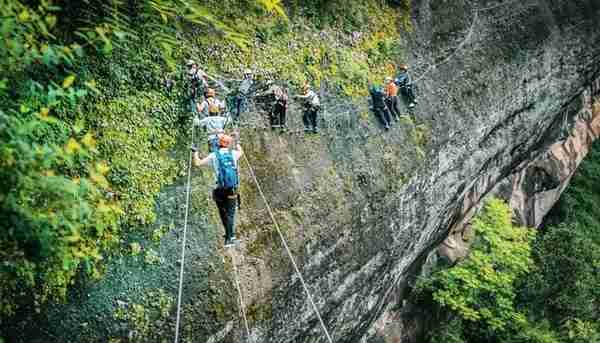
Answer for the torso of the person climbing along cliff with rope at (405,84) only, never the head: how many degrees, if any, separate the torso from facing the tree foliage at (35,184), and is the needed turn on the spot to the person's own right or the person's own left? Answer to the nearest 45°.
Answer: approximately 90° to the person's own left

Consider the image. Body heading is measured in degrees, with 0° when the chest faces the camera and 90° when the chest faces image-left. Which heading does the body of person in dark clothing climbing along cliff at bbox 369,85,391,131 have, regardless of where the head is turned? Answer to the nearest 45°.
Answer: approximately 225°

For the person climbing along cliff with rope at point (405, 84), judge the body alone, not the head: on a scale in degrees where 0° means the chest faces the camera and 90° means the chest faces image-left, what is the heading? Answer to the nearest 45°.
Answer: approximately 90°
